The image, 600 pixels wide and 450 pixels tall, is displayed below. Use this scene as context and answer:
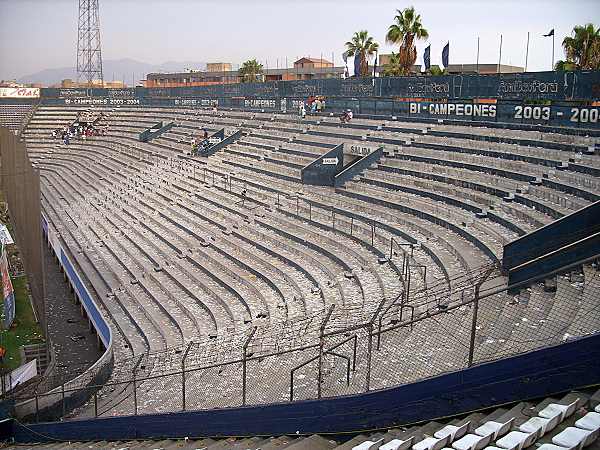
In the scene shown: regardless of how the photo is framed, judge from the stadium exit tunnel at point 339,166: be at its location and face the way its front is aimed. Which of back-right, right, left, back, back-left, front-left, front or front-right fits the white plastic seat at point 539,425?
front-left

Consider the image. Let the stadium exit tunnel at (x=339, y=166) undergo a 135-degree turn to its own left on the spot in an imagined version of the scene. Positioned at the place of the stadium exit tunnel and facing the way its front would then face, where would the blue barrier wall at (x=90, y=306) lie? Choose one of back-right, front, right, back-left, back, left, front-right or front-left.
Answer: back-right

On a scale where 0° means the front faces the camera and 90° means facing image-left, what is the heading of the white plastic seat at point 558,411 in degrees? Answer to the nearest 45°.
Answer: approximately 90°

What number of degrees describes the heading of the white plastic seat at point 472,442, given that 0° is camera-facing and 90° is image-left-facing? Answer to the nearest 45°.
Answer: approximately 90°

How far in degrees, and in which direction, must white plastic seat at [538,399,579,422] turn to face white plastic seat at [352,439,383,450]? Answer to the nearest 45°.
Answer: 0° — it already faces it

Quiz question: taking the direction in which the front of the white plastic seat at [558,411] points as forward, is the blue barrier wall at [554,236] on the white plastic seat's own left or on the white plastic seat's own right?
on the white plastic seat's own right

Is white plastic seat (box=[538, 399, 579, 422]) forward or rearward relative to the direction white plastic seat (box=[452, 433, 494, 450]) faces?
rearward

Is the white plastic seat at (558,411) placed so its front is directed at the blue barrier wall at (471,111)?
no

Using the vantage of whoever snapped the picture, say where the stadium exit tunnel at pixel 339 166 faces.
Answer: facing the viewer and to the left of the viewer

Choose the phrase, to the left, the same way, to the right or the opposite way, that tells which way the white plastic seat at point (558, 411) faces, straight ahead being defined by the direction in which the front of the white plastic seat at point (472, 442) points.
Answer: the same way

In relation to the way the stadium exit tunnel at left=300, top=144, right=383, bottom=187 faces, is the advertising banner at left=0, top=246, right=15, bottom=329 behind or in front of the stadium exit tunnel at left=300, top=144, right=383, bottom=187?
in front

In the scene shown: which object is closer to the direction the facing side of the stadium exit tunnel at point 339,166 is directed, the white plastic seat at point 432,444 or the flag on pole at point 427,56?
the white plastic seat
